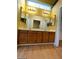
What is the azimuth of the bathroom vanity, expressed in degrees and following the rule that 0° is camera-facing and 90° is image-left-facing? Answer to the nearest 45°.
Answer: approximately 0°
